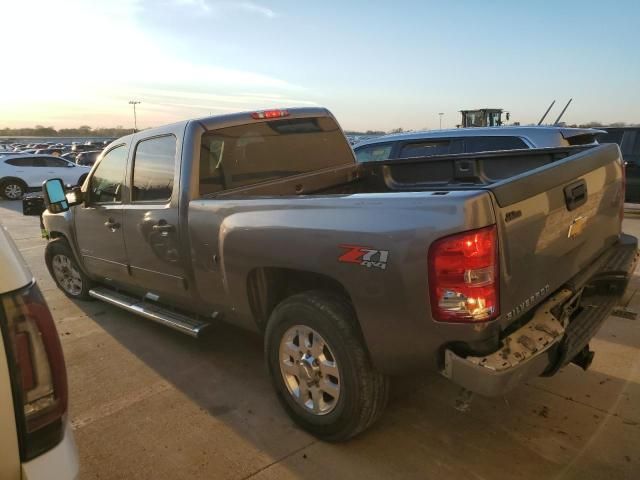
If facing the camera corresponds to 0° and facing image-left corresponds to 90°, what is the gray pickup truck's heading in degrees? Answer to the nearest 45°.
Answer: approximately 135°

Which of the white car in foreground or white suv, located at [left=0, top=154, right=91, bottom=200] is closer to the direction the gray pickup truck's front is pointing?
the white suv

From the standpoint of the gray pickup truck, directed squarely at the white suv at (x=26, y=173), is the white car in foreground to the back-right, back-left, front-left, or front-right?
back-left

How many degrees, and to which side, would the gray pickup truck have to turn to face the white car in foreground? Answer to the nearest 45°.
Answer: approximately 90° to its left

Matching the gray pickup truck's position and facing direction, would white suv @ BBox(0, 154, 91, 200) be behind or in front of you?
in front
